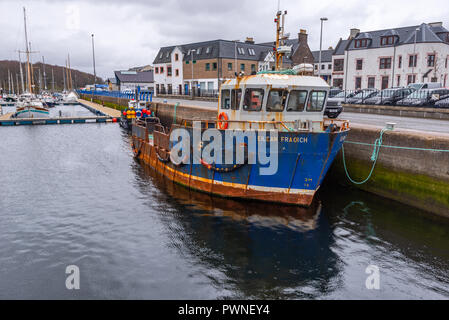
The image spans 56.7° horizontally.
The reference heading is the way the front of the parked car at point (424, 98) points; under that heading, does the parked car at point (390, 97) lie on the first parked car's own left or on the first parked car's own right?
on the first parked car's own right

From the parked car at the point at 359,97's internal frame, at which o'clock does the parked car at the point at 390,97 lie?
the parked car at the point at 390,97 is roughly at 9 o'clock from the parked car at the point at 359,97.

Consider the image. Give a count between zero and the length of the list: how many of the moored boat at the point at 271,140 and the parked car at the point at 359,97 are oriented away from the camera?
0

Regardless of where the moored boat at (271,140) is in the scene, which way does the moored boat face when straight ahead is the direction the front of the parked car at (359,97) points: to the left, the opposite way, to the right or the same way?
to the left

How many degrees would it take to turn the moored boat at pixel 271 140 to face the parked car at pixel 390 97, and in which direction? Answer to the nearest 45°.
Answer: approximately 90° to its left

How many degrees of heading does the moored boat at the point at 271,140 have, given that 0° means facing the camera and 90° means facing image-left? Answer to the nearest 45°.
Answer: approximately 315°

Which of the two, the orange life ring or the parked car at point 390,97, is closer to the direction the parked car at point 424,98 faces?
the orange life ring

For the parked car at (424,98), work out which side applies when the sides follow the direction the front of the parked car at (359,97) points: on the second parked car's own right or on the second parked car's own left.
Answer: on the second parked car's own left

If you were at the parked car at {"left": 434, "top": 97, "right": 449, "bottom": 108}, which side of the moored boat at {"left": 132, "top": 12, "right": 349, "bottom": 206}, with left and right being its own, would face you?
left

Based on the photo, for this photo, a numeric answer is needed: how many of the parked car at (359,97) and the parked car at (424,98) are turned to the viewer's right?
0
